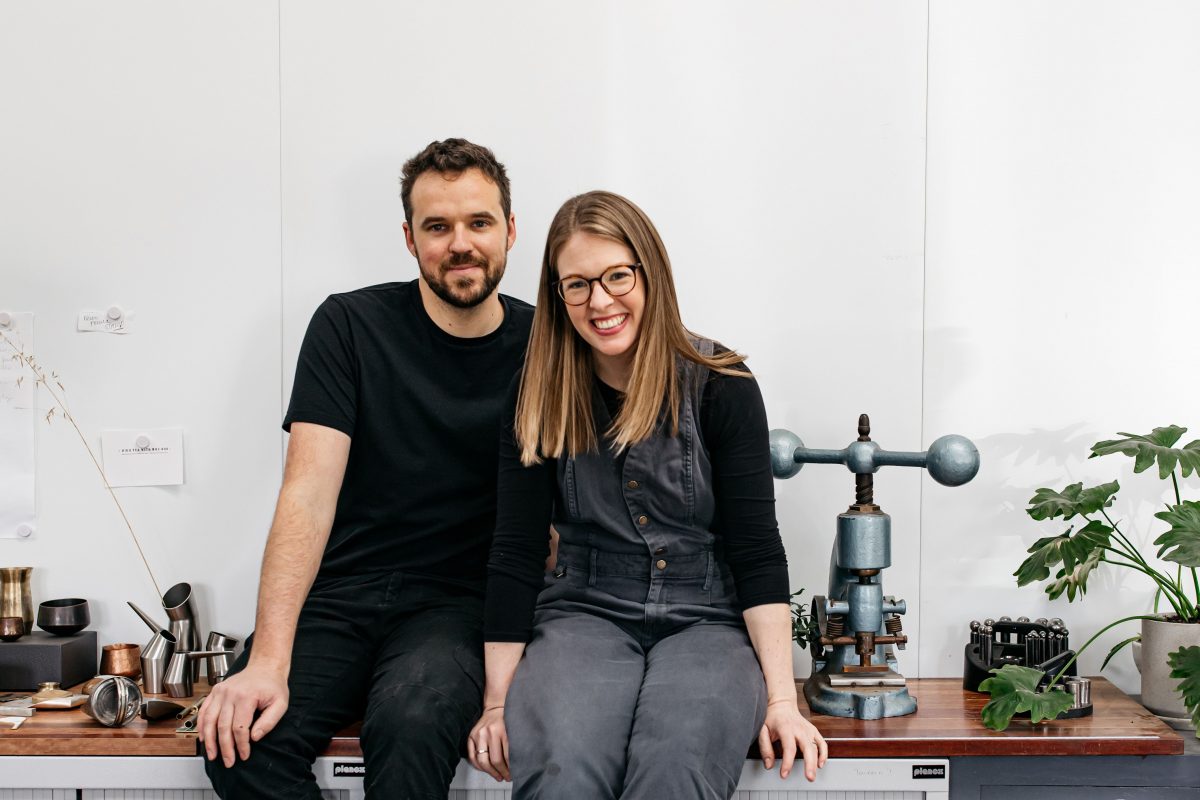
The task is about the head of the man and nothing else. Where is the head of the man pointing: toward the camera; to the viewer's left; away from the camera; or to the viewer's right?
toward the camera

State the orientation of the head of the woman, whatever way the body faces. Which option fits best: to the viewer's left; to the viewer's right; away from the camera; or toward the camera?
toward the camera

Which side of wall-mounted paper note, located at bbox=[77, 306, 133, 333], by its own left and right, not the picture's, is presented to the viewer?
front

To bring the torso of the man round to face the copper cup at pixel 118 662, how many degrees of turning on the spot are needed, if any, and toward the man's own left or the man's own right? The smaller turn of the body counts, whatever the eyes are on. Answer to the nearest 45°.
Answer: approximately 135° to the man's own right

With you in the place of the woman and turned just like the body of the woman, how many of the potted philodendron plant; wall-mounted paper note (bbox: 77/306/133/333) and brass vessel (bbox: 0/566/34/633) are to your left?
1

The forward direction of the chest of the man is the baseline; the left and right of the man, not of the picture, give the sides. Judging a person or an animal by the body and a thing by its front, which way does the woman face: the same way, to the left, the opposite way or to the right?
the same way

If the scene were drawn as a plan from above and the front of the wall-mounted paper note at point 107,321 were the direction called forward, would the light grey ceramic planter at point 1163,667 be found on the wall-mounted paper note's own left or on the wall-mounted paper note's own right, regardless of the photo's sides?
on the wall-mounted paper note's own left

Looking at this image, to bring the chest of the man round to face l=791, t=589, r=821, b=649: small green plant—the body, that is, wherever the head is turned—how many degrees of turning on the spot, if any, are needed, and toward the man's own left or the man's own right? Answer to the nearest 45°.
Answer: approximately 90° to the man's own left

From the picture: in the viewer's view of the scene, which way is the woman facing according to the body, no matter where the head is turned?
toward the camera

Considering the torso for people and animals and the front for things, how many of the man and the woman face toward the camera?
2

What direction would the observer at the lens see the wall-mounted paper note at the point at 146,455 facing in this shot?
facing the viewer

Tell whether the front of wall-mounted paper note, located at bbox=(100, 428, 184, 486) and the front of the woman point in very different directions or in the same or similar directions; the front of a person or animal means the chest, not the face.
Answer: same or similar directions
